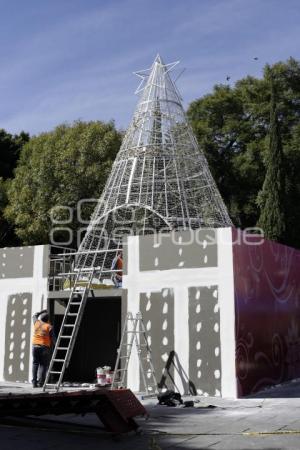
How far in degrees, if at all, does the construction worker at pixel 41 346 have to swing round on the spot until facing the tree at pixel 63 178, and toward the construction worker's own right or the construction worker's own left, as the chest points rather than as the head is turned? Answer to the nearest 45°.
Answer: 0° — they already face it

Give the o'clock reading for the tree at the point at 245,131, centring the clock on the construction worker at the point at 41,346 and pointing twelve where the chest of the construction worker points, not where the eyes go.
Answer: The tree is roughly at 1 o'clock from the construction worker.

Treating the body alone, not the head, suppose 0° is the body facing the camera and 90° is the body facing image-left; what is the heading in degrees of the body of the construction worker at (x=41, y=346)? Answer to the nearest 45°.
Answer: approximately 180°

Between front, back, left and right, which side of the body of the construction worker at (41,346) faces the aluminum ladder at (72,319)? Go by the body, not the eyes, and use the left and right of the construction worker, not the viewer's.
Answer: right
